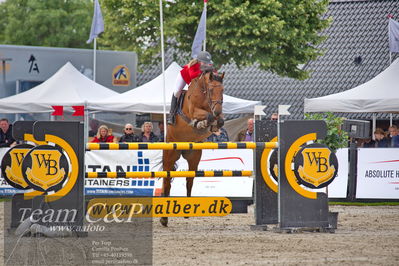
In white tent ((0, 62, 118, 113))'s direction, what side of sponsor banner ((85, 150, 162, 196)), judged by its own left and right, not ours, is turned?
back

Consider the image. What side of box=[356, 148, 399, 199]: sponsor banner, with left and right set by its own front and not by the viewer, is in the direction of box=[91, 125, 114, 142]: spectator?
right

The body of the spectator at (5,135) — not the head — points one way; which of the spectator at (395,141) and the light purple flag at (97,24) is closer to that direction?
the spectator

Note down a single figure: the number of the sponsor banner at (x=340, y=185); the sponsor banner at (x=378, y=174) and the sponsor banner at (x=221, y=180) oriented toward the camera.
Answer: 3

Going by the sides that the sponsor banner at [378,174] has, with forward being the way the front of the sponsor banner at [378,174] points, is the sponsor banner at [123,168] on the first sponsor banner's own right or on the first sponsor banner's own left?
on the first sponsor banner's own right

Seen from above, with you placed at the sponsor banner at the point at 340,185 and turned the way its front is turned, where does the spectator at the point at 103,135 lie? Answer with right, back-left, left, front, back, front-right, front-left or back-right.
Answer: right

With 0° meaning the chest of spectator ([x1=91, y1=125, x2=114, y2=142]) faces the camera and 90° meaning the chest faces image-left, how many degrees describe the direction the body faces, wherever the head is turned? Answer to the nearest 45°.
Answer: approximately 0°
